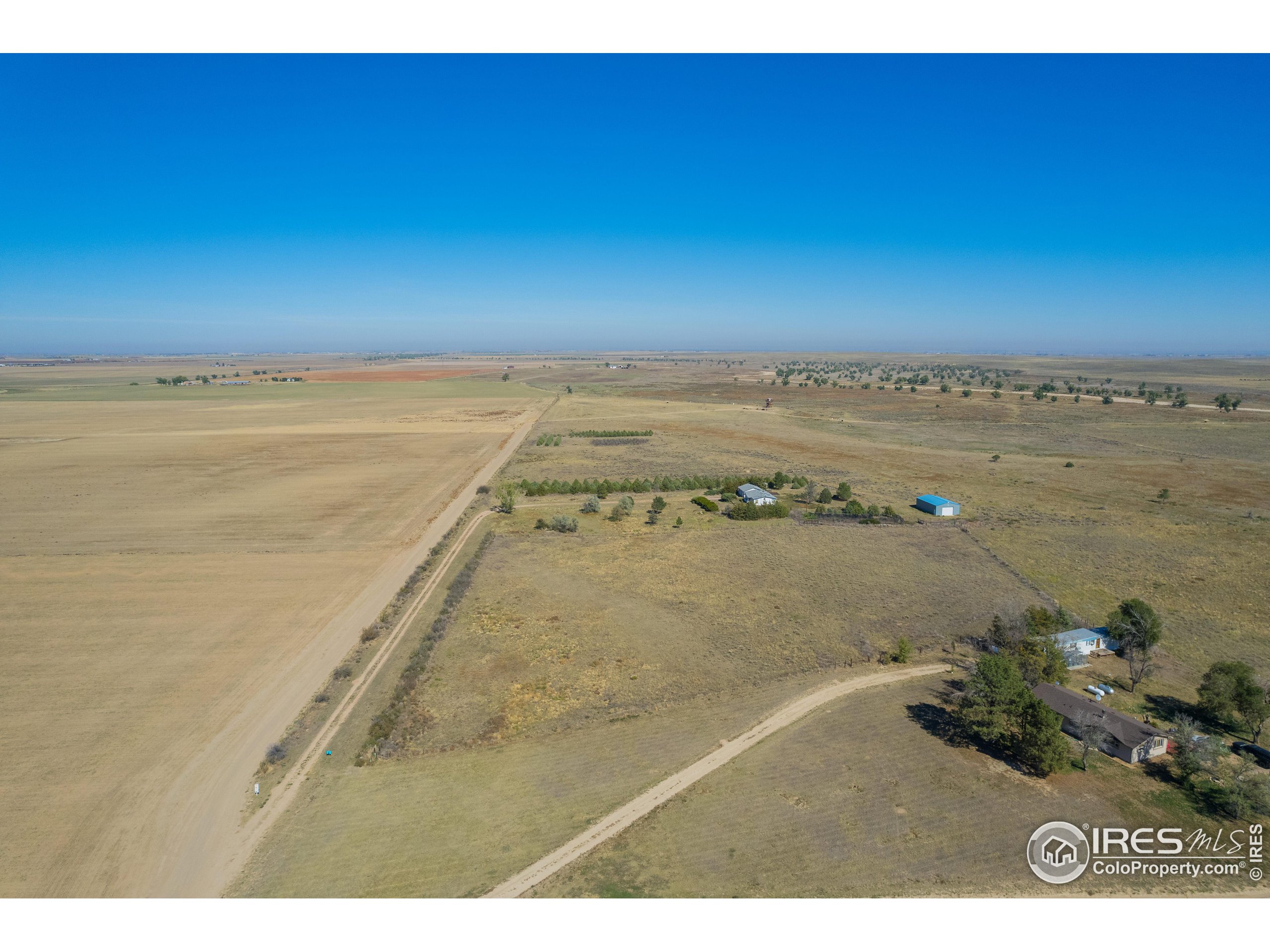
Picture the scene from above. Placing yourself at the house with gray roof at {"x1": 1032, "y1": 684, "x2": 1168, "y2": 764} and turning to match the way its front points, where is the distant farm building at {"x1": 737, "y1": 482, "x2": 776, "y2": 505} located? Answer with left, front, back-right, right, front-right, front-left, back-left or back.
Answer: right

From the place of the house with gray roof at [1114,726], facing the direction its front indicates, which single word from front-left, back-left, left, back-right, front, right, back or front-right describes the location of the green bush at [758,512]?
right

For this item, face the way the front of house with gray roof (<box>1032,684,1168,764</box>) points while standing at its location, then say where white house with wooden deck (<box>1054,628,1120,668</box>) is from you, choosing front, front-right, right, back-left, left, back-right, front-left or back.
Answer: back-right

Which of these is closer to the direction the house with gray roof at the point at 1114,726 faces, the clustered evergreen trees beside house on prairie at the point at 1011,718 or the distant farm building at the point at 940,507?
the clustered evergreen trees beside house on prairie

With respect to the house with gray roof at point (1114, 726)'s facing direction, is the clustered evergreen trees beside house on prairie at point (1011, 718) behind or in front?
in front

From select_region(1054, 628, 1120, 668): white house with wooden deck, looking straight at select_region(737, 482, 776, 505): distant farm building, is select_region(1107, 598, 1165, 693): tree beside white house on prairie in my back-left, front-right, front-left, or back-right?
back-right

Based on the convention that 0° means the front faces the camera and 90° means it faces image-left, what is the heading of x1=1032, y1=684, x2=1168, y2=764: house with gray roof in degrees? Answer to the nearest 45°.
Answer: approximately 45°

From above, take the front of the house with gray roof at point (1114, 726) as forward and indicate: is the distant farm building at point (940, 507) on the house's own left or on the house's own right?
on the house's own right

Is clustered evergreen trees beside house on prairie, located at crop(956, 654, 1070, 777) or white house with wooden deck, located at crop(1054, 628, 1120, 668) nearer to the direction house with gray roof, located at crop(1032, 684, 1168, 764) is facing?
the clustered evergreen trees beside house on prairie
